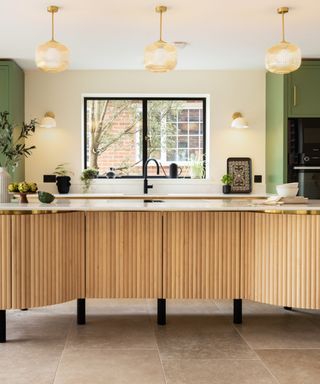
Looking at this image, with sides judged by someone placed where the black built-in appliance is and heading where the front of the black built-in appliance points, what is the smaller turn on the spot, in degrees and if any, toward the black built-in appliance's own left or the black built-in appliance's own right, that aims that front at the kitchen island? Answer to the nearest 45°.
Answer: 0° — it already faces it

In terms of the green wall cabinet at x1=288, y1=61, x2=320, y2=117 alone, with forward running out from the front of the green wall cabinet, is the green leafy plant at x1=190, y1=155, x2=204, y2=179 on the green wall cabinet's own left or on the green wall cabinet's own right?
on the green wall cabinet's own right

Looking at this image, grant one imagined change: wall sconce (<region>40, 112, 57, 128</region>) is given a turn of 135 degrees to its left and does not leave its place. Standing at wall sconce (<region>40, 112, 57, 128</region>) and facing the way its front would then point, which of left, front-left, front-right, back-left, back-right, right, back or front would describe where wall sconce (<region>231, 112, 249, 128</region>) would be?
front-right

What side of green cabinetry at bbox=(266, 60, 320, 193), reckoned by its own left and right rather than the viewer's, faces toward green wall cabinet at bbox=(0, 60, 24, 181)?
right

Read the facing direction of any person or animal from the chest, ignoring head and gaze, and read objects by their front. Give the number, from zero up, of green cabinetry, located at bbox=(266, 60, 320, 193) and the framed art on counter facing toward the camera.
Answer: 2

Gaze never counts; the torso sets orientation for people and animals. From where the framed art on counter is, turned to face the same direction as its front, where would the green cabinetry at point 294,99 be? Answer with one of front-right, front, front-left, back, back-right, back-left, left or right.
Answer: front-left

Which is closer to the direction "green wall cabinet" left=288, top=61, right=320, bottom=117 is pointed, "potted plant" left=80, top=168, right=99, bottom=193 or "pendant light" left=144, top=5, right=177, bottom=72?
the pendant light

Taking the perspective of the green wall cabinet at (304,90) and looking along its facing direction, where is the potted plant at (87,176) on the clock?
The potted plant is roughly at 3 o'clock from the green wall cabinet.

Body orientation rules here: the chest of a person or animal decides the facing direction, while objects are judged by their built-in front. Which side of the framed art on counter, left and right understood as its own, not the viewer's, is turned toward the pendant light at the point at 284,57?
front

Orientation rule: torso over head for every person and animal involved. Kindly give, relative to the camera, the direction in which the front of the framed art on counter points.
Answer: facing the viewer

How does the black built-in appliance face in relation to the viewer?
toward the camera

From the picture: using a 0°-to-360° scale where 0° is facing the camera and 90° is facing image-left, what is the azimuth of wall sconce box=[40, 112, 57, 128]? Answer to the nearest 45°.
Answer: approximately 0°

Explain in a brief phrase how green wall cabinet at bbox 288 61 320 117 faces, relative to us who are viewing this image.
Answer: facing the viewer

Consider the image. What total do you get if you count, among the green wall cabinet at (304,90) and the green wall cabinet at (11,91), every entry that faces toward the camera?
2
